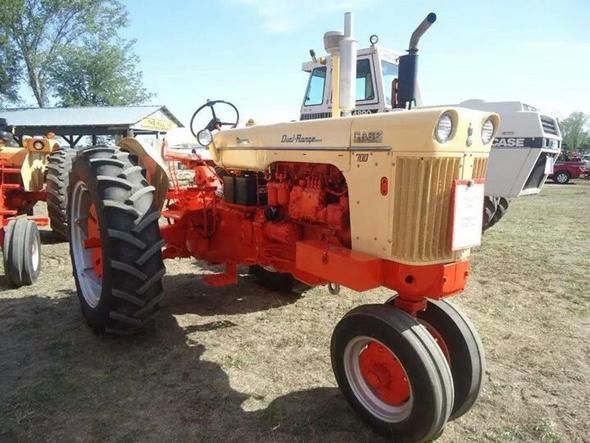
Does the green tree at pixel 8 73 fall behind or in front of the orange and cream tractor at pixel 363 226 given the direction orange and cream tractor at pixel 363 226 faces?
behind

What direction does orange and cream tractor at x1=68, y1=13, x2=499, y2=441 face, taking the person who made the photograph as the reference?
facing the viewer and to the right of the viewer

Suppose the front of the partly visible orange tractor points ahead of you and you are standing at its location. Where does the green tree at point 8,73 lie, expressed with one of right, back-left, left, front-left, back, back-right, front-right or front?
back-right

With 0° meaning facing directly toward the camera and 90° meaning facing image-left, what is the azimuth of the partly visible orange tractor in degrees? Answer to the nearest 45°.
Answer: approximately 45°

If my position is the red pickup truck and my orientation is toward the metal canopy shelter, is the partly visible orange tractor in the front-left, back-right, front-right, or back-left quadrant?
front-left

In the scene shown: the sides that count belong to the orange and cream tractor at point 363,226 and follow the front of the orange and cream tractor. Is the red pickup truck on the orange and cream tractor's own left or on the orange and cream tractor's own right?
on the orange and cream tractor's own left

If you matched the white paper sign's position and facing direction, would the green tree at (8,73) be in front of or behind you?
behind

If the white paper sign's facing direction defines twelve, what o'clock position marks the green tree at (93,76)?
The green tree is roughly at 6 o'clock from the white paper sign.

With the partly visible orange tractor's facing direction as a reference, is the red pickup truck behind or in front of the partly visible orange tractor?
behind

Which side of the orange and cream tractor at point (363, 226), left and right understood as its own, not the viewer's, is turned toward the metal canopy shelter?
back

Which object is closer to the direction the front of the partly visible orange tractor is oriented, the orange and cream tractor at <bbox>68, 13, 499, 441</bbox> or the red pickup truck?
the orange and cream tractor
